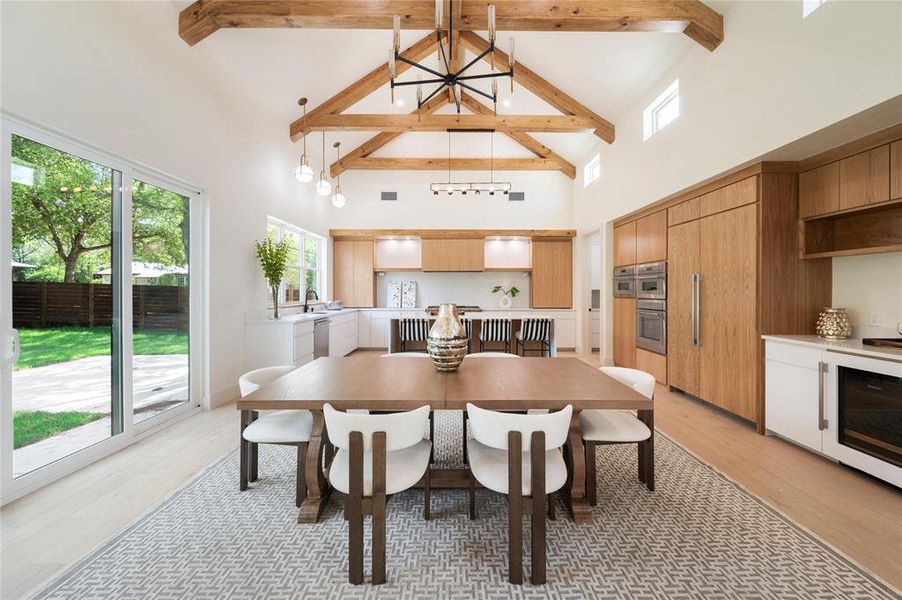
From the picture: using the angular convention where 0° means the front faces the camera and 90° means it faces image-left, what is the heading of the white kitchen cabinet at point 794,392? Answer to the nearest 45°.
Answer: approximately 45°

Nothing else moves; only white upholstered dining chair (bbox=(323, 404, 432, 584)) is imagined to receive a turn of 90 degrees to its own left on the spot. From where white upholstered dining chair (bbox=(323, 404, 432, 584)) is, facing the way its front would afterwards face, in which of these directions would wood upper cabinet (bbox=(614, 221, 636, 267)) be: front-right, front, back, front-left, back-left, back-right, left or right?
back-right

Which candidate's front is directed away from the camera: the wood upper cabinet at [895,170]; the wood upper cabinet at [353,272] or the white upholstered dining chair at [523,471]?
the white upholstered dining chair

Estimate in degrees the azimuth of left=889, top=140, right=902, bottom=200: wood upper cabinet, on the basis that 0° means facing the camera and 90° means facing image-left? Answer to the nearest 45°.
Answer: approximately 45°

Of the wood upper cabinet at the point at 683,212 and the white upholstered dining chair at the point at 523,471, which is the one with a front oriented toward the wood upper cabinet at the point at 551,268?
the white upholstered dining chair

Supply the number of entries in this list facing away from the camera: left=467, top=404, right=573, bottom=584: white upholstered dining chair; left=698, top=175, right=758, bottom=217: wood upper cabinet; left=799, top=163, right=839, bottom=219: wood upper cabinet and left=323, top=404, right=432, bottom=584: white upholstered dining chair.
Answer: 2

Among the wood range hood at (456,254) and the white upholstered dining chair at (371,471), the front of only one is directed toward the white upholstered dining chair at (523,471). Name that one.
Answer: the wood range hood

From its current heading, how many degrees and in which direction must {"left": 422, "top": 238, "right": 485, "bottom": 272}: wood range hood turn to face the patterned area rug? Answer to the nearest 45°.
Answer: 0° — it already faces it

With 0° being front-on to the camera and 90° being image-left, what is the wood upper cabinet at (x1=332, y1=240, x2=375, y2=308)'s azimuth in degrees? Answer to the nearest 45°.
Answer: approximately 0°

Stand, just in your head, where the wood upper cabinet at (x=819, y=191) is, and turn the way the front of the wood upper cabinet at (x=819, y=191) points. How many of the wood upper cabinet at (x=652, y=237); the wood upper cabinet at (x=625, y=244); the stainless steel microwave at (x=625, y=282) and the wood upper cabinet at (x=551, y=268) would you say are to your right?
4

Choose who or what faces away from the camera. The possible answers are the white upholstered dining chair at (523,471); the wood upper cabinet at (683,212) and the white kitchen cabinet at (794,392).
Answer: the white upholstered dining chair

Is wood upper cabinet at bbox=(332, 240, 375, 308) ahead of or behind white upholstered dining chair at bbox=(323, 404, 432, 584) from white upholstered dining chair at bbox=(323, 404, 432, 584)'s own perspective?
ahead

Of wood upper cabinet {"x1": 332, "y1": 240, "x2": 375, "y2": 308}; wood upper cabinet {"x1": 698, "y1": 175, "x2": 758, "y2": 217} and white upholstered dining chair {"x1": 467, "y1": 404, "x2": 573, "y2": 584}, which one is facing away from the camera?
the white upholstered dining chair

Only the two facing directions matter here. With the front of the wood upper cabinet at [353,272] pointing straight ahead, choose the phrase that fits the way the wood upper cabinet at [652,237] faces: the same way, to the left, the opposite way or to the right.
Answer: to the right

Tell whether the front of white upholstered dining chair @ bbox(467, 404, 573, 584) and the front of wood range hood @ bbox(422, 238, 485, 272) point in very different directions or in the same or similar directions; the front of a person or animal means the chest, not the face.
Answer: very different directions
